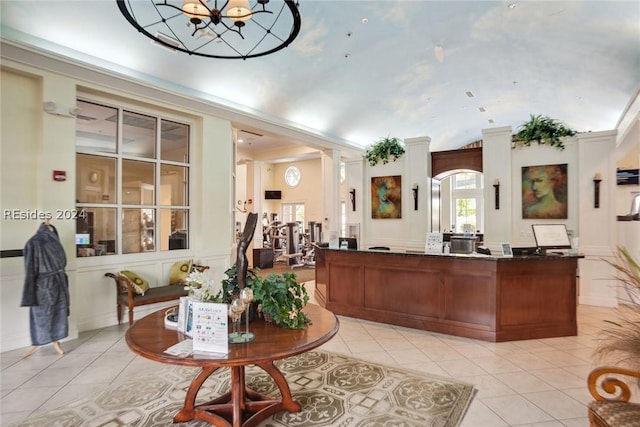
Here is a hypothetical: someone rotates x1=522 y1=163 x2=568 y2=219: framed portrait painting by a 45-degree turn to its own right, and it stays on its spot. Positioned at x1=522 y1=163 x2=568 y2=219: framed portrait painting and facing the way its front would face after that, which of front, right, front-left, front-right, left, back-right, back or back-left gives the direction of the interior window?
front

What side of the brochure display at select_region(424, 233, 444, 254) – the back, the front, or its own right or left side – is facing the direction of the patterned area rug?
front

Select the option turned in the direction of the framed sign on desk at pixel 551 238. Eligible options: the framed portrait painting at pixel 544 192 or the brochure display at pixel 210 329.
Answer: the framed portrait painting

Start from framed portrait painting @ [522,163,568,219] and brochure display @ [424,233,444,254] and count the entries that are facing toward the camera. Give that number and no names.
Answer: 2

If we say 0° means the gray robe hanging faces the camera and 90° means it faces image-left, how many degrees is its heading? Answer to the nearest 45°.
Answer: approximately 315°

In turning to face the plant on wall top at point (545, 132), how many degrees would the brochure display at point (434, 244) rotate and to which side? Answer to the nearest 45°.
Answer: approximately 135° to its left

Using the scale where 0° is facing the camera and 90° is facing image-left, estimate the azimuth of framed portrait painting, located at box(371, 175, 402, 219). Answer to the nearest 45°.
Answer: approximately 0°

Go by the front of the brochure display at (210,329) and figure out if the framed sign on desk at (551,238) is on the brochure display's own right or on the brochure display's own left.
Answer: on the brochure display's own left

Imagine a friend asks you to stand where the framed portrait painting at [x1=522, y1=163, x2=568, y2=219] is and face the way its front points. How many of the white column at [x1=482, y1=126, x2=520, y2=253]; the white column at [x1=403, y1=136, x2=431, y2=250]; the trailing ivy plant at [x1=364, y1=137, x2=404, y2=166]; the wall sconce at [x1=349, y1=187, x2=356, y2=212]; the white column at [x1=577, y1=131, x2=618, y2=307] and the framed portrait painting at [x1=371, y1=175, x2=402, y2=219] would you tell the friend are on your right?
5

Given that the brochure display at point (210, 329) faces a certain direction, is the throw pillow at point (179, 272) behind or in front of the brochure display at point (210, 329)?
behind
